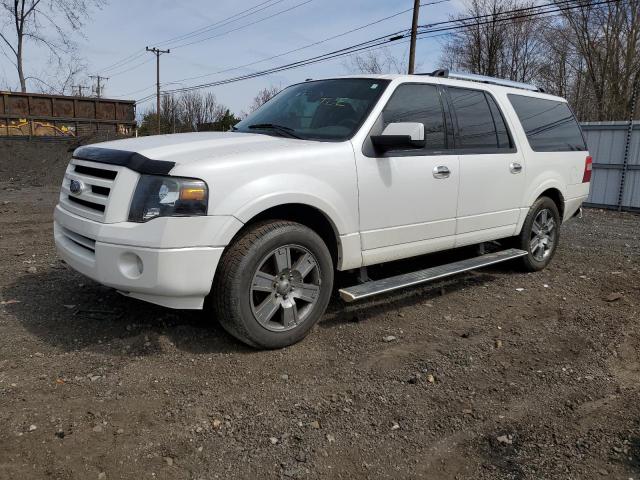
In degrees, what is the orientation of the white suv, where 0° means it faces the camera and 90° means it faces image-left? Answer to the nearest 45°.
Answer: approximately 45°

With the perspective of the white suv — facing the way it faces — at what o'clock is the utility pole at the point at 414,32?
The utility pole is roughly at 5 o'clock from the white suv.

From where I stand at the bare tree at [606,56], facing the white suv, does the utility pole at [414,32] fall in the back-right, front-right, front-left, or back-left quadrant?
front-right

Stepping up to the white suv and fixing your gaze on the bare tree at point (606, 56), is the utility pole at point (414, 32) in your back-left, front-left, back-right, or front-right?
front-left

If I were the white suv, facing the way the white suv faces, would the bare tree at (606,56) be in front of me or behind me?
behind

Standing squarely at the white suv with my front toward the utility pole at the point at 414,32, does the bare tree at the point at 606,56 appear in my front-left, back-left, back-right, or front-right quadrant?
front-right

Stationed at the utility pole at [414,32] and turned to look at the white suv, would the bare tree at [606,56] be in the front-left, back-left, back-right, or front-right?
back-left

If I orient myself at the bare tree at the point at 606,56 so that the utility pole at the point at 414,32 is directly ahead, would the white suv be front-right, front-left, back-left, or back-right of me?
front-left
